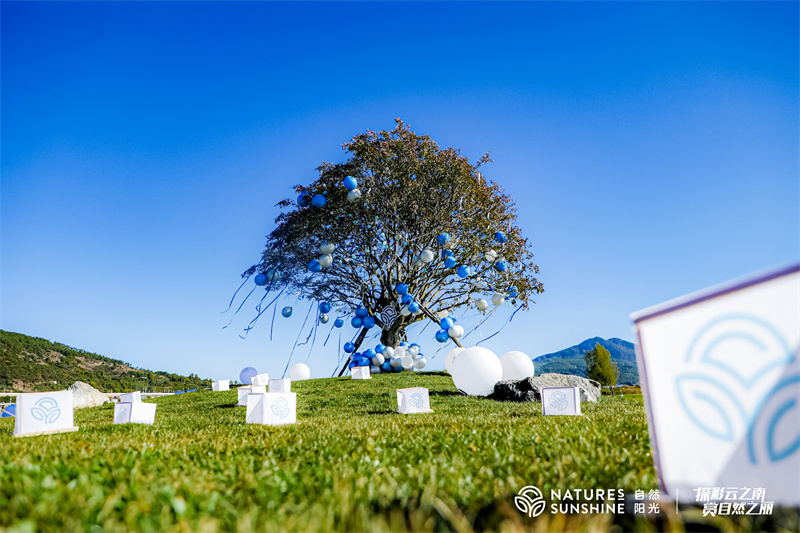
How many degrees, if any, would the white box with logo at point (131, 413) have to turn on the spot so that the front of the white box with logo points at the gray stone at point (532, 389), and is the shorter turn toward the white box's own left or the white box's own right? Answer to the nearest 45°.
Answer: approximately 90° to the white box's own left

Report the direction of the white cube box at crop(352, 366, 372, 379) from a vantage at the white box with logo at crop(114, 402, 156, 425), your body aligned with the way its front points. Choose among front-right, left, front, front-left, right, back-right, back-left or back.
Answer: back-left

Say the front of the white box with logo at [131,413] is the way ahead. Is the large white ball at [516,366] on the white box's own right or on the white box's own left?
on the white box's own left

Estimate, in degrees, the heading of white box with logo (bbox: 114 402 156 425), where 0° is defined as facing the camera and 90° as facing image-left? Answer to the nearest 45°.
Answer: approximately 0°

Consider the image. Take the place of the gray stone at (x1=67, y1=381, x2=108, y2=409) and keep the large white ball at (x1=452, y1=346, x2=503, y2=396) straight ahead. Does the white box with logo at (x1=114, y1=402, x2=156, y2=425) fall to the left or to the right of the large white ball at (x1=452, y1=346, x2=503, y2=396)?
right

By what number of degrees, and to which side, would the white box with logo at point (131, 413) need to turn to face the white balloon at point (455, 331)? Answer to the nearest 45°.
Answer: approximately 135° to its left
